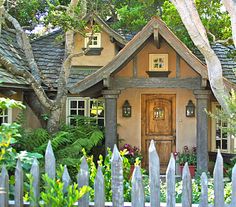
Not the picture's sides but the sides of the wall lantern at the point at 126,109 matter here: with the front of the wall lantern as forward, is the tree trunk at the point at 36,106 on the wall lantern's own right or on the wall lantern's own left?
on the wall lantern's own right

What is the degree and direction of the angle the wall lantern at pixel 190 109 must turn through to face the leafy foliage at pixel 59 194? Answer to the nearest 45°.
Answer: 0° — it already faces it

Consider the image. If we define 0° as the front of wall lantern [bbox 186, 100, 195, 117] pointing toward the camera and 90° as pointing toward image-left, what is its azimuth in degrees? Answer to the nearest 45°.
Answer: approximately 0°

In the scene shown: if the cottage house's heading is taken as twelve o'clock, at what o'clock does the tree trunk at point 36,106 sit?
The tree trunk is roughly at 3 o'clock from the cottage house.

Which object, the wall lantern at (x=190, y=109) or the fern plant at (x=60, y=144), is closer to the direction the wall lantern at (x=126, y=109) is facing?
the fern plant

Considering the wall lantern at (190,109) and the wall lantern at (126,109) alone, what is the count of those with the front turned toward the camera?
2
